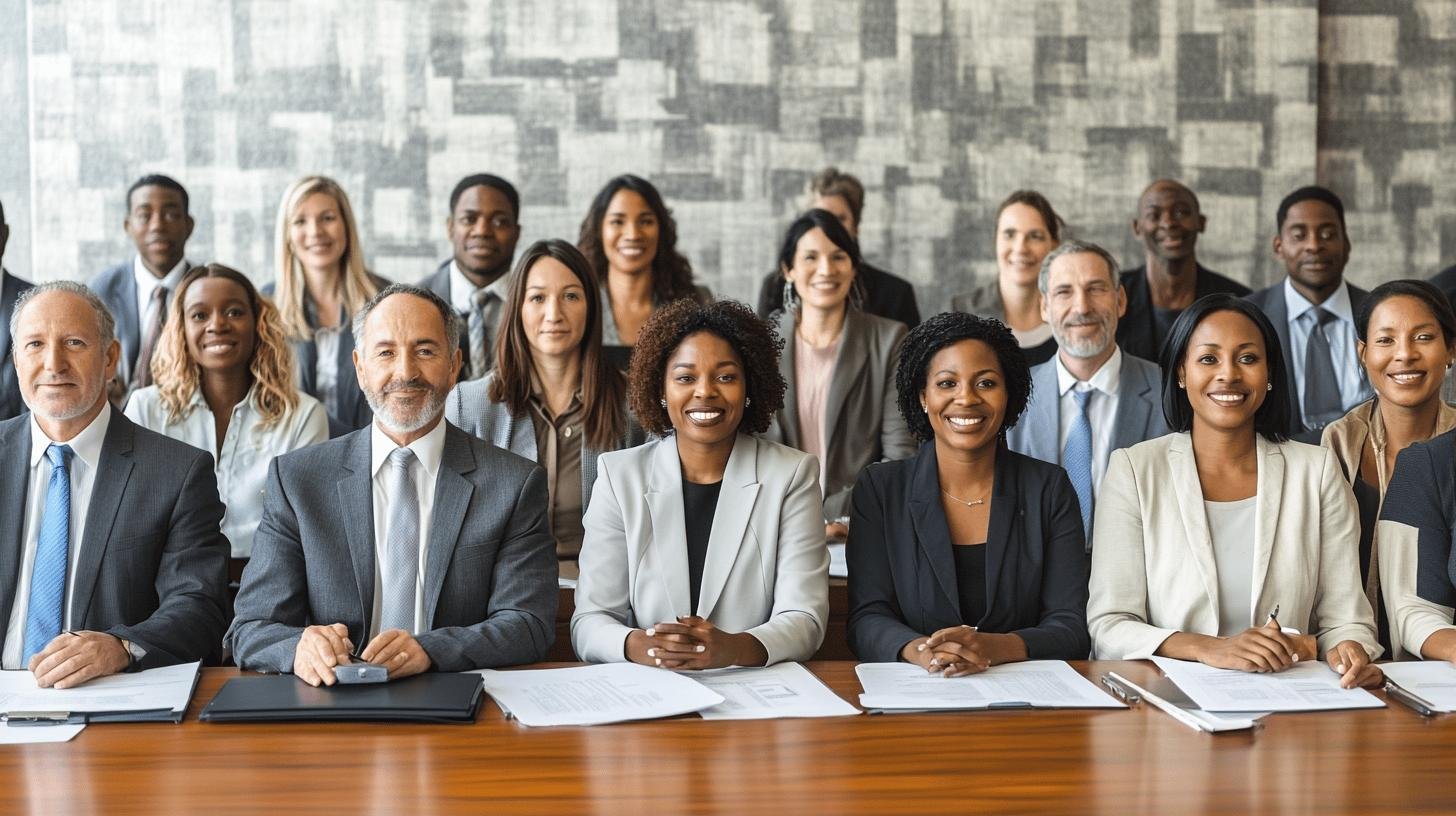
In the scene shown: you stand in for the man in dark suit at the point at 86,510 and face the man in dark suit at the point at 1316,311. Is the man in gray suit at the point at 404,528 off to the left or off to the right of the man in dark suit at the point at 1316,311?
right

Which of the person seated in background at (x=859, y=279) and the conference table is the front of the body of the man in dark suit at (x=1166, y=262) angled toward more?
the conference table

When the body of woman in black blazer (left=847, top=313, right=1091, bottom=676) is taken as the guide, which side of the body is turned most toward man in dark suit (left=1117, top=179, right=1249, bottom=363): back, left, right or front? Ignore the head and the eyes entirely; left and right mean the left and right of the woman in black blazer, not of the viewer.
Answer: back

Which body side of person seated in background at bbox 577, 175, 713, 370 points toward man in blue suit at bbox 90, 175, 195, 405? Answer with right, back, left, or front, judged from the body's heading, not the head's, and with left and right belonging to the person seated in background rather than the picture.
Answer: right

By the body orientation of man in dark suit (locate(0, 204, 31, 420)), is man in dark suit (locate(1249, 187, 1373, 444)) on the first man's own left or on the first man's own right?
on the first man's own left

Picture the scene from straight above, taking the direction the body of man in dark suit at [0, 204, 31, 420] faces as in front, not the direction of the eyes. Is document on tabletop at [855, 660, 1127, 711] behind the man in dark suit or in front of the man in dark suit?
in front

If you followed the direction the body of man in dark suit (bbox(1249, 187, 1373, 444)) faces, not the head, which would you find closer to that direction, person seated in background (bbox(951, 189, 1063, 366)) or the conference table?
the conference table

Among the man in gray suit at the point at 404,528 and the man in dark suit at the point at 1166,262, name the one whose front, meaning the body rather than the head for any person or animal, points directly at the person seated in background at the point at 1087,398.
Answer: the man in dark suit

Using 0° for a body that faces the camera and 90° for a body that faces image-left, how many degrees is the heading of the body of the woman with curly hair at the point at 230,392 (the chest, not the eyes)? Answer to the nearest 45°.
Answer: approximately 0°

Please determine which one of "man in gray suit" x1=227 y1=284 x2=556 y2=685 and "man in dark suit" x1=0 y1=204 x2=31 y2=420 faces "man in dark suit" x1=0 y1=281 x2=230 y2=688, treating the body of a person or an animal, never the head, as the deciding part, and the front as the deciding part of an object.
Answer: "man in dark suit" x1=0 y1=204 x2=31 y2=420
